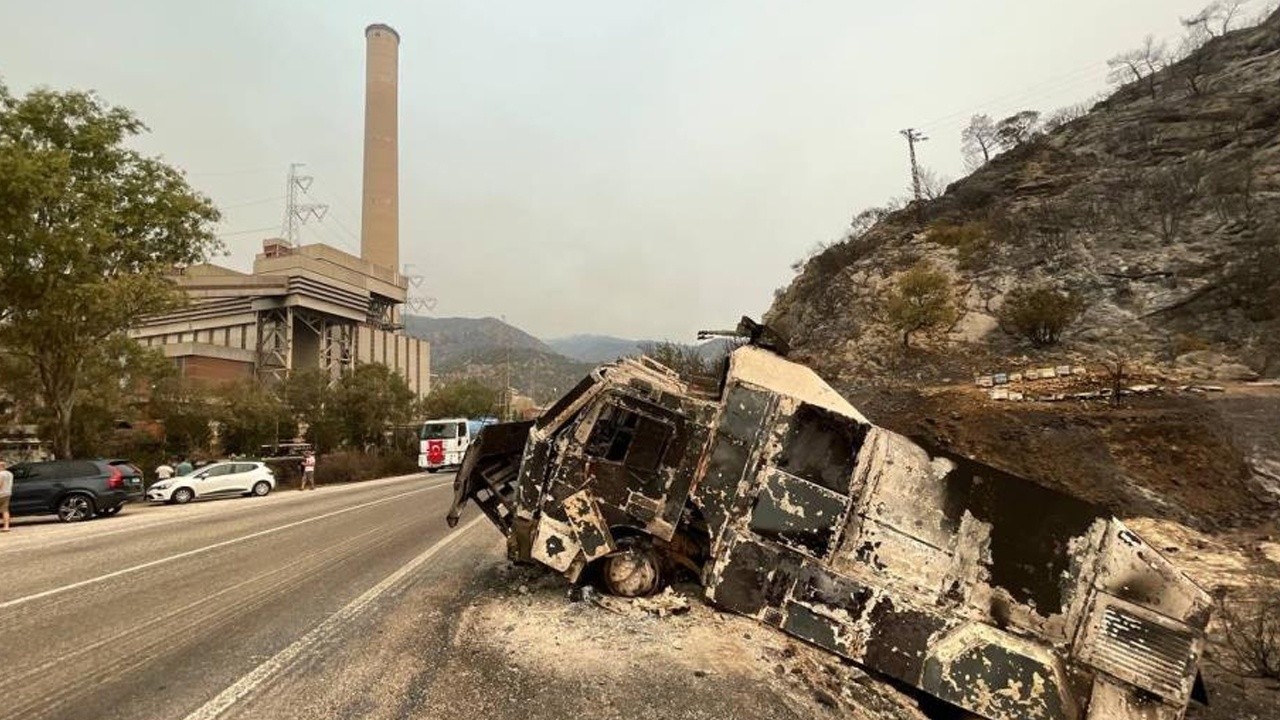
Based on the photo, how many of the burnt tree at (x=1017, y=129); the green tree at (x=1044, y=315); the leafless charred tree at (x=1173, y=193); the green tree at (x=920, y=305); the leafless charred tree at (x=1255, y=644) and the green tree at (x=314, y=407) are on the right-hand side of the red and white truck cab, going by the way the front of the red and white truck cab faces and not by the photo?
1

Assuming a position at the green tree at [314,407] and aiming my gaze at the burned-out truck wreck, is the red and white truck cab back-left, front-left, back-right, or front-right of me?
front-left

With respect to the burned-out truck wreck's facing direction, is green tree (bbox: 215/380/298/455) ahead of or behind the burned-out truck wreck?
ahead

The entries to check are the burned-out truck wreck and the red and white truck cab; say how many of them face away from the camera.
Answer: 0

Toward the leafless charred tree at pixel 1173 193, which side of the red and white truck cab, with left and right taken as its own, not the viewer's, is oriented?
left

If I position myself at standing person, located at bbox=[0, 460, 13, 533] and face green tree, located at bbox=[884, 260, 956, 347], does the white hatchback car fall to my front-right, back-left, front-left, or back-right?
front-left

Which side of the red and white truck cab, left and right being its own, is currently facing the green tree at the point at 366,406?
right

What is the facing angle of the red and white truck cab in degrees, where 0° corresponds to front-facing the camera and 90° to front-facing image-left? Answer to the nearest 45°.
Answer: approximately 45°

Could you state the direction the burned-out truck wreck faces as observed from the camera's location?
facing to the left of the viewer

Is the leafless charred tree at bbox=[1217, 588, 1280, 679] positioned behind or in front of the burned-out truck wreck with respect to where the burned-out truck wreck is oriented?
behind

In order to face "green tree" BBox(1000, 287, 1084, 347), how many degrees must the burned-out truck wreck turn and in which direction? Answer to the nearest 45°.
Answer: approximately 90° to its right

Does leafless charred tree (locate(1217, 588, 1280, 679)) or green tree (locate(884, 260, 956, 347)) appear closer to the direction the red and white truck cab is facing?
the leafless charred tree

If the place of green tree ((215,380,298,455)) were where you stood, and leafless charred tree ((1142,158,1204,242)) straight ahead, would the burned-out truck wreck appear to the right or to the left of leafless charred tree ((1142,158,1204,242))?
right
